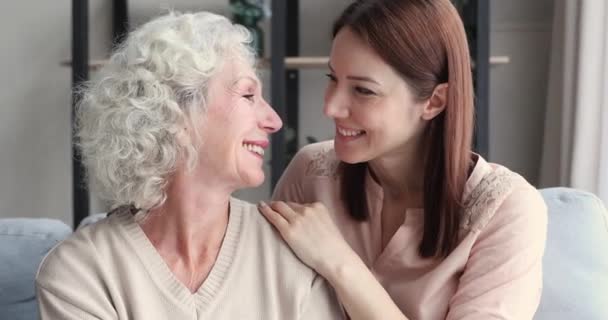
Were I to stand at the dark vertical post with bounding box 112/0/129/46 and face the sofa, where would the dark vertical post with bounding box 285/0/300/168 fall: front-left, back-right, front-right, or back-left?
front-left

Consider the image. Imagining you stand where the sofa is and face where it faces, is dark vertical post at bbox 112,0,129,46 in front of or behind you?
behind

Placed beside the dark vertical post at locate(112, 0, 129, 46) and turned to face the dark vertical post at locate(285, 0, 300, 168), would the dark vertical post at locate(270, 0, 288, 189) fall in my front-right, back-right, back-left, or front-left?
front-right

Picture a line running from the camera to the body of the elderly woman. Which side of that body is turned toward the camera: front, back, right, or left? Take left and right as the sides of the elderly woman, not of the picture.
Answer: front

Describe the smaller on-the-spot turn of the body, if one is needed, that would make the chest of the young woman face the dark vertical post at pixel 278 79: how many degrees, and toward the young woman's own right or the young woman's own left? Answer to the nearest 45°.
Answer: approximately 135° to the young woman's own right

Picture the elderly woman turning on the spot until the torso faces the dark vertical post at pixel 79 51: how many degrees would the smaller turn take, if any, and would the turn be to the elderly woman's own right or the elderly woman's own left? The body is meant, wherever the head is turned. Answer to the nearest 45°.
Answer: approximately 180°

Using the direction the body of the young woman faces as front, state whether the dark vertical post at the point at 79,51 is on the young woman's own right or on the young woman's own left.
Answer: on the young woman's own right

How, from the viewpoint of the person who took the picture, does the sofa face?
facing the viewer

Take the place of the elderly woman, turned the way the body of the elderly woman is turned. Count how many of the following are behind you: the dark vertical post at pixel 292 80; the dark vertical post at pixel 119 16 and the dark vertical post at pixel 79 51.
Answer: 3

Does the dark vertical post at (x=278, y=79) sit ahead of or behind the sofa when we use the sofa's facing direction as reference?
behind

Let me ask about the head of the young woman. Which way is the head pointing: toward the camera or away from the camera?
toward the camera

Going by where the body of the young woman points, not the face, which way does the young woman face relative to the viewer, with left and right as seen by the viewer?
facing the viewer and to the left of the viewer

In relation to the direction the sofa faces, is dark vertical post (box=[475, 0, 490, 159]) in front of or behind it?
behind

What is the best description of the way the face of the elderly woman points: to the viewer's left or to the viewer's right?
to the viewer's right
